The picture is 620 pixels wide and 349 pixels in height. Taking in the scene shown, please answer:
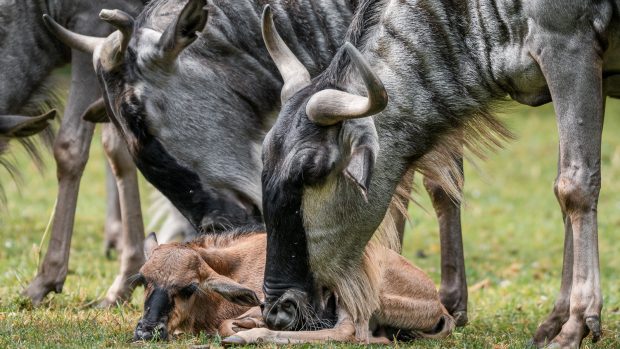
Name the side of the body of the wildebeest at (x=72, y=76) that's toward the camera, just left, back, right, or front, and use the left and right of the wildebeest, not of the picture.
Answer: left

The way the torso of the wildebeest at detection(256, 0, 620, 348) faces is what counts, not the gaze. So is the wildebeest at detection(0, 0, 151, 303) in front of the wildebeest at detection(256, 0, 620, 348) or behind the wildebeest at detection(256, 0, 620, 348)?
in front

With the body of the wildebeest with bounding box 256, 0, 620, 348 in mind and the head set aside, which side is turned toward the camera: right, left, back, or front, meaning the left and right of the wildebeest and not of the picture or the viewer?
left

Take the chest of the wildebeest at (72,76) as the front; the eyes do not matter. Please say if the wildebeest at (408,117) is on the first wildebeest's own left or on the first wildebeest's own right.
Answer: on the first wildebeest's own left

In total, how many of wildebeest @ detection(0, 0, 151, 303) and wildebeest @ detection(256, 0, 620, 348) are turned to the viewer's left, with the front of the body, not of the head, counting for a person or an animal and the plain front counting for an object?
2
